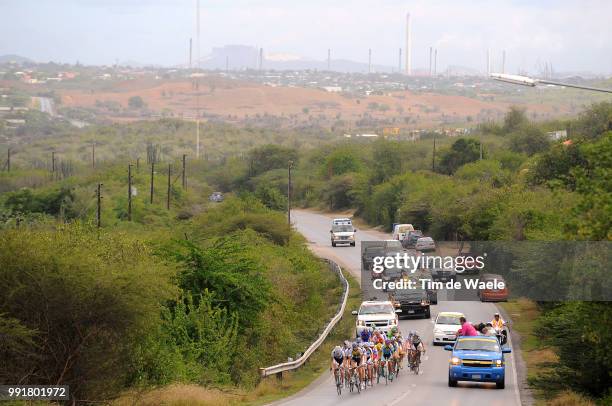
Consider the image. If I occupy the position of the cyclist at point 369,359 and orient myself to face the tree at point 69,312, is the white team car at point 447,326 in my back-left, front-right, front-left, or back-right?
back-right

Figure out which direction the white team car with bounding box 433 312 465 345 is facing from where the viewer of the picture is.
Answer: facing the viewer

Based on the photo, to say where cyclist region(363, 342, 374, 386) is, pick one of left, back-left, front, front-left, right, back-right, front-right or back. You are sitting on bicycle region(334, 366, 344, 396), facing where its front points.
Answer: back-left

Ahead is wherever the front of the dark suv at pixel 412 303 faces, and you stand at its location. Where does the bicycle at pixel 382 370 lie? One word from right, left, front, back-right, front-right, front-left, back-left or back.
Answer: front

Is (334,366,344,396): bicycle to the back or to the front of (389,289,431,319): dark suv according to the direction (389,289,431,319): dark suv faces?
to the front

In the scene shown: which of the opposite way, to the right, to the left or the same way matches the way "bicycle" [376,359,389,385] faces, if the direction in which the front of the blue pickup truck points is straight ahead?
the same way

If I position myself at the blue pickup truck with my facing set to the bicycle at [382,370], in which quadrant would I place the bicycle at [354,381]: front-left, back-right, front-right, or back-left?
front-left

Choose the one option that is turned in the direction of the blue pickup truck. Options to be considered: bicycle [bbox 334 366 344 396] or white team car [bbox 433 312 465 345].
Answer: the white team car

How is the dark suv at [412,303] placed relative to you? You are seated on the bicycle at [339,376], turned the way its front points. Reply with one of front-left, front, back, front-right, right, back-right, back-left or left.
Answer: back

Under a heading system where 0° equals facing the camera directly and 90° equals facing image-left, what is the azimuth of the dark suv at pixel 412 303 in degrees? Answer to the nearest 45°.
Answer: approximately 0°

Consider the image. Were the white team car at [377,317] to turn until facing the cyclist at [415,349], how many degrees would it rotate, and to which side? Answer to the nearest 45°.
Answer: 0° — it already faces them

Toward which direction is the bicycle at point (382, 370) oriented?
toward the camera

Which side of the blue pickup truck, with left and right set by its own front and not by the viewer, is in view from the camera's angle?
front

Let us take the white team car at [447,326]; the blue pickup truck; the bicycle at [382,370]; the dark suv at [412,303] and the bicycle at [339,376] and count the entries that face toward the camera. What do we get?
5
